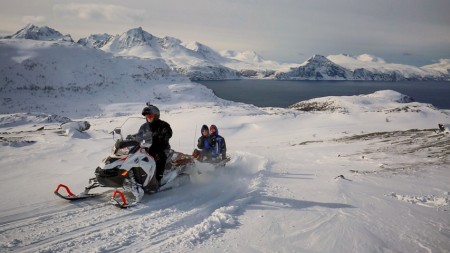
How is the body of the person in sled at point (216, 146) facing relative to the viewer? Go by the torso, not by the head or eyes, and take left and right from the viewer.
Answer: facing the viewer and to the left of the viewer

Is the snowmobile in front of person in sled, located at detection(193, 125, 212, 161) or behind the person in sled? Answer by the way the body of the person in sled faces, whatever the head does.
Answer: in front

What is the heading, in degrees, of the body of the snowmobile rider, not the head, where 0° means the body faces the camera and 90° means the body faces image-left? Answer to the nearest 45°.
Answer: approximately 45°

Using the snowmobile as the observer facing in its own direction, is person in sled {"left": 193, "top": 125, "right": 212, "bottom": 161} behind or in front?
behind
